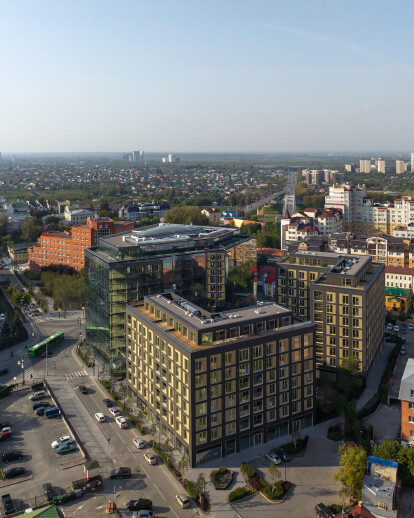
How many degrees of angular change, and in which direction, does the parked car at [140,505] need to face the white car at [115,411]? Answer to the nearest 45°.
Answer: approximately 90° to its right

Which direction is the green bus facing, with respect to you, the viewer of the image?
facing the viewer and to the left of the viewer

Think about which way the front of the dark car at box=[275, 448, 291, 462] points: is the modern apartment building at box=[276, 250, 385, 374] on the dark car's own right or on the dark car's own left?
on the dark car's own left

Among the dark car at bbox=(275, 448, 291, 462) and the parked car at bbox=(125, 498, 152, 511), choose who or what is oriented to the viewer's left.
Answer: the parked car

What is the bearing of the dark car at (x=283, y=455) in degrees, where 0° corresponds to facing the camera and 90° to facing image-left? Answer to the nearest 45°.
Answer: approximately 315°

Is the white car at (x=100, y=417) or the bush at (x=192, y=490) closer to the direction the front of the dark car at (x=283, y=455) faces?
the bush

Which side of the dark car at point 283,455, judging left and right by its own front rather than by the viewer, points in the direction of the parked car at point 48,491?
left

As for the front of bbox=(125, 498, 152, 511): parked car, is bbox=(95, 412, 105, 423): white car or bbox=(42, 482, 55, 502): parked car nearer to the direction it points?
the parked car

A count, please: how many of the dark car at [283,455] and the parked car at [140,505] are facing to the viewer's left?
1

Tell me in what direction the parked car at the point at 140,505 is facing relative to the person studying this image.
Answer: facing to the left of the viewer

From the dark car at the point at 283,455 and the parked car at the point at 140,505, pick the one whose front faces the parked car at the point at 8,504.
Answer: the parked car at the point at 140,505
